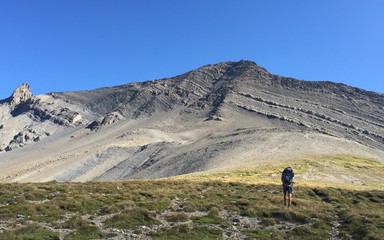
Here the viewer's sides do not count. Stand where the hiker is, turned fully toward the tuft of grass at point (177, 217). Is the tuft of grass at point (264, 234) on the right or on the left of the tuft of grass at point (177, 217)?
left

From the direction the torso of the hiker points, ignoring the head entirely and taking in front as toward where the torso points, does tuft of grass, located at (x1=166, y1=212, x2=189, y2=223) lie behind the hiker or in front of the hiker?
behind

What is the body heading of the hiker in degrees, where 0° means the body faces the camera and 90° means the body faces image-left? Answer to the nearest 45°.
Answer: approximately 180°

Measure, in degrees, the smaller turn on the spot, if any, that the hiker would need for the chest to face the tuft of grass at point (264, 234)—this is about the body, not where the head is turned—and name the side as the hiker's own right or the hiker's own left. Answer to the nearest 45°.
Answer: approximately 180°
